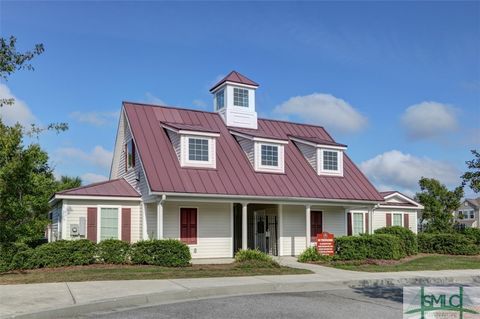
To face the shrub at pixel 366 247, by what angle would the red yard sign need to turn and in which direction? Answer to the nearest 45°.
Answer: approximately 135° to its left

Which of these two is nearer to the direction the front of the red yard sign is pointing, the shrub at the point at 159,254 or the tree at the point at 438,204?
the shrub

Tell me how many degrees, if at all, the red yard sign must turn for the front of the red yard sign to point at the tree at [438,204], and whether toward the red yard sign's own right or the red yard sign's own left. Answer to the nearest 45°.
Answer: approximately 180°

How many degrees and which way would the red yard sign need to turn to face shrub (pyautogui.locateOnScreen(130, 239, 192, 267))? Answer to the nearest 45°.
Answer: approximately 45° to its right

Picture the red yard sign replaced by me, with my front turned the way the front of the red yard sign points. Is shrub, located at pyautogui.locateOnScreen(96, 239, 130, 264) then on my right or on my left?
on my right

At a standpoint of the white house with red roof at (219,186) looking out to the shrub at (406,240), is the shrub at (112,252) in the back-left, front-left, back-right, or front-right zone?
back-right

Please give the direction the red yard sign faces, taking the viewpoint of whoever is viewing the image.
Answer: facing the viewer

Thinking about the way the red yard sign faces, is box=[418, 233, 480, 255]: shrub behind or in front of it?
behind

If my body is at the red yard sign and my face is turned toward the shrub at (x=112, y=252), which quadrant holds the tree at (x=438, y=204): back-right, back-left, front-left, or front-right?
back-right

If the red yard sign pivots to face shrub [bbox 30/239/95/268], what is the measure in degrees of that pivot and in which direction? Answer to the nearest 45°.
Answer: approximately 45° to its right
